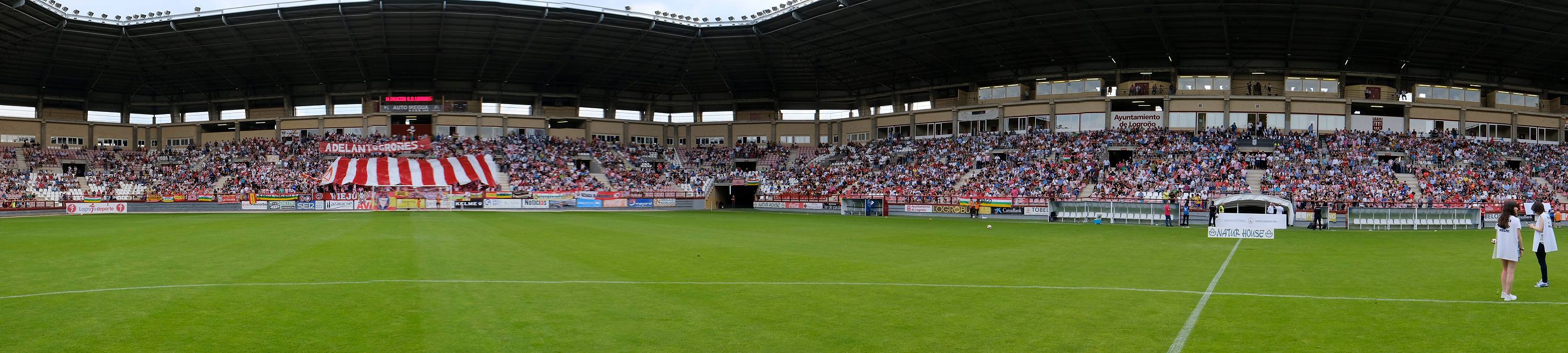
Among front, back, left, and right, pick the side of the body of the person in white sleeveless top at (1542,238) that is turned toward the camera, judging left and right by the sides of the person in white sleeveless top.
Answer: left
